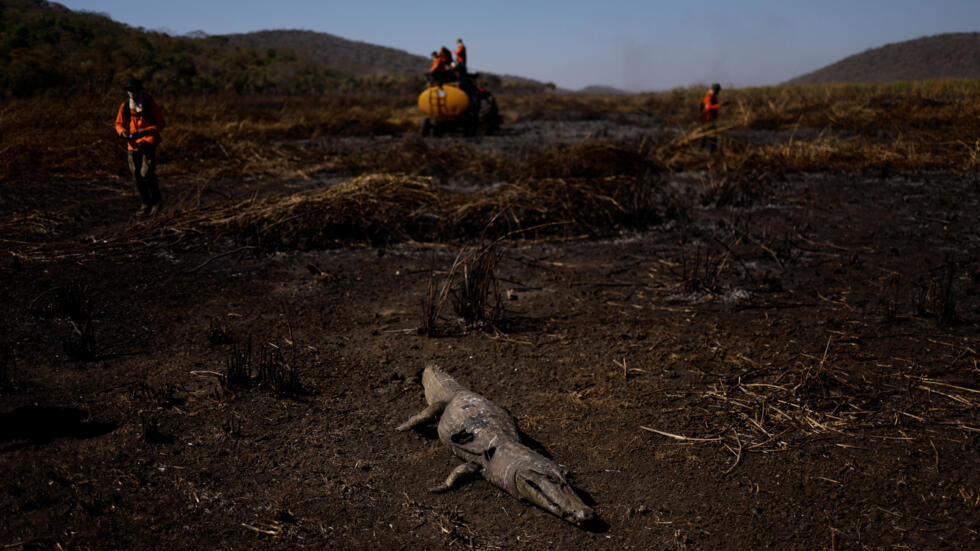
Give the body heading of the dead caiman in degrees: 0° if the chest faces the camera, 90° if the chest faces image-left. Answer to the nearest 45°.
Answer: approximately 315°

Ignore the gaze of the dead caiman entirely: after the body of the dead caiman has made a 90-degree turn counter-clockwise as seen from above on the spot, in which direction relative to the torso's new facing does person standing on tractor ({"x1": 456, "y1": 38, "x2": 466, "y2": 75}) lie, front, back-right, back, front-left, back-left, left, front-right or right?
front-left

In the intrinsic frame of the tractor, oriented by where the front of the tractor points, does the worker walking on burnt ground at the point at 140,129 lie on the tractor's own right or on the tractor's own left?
on the tractor's own right

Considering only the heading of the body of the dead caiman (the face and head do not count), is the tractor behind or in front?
behind

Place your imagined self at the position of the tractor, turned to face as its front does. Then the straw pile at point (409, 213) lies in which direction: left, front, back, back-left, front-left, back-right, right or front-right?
back-right

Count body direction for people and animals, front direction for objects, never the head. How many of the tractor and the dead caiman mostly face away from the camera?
0

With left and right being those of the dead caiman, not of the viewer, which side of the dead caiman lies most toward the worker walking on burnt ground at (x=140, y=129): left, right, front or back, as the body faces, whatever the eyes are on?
back
